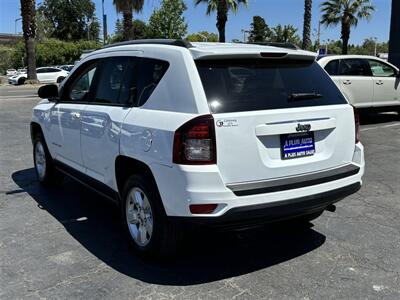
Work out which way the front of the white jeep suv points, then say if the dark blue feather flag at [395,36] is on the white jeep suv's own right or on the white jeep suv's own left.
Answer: on the white jeep suv's own right

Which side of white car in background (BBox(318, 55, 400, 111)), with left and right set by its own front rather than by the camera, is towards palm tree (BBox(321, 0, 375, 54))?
left

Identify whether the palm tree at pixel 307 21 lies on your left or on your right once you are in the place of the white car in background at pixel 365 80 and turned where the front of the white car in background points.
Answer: on your left

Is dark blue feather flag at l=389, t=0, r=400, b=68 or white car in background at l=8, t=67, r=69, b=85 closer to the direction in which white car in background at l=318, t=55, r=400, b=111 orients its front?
the dark blue feather flag

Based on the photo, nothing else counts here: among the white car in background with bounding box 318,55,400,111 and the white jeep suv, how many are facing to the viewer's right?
1

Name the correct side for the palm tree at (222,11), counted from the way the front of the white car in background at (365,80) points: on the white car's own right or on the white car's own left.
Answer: on the white car's own left

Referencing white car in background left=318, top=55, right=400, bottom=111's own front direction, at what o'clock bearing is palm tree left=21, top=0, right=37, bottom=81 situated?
The palm tree is roughly at 7 o'clock from the white car in background.

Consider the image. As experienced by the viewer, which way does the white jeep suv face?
facing away from the viewer and to the left of the viewer

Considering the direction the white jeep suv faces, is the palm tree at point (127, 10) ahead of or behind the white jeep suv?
ahead

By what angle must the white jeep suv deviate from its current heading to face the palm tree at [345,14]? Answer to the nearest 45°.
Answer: approximately 45° to its right

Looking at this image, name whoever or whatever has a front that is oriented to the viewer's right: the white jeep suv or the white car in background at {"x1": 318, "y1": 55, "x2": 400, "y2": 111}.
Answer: the white car in background

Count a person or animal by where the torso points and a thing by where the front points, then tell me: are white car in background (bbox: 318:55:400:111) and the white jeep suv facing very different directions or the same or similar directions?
very different directions

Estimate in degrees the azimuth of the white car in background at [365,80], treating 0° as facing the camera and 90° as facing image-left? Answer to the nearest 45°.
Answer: approximately 270°
